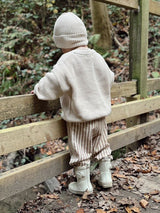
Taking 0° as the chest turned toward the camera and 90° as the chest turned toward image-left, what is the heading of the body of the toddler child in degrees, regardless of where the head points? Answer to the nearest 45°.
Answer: approximately 135°

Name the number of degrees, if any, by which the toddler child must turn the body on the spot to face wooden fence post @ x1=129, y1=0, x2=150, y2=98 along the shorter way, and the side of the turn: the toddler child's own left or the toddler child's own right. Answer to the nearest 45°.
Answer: approximately 90° to the toddler child's own right

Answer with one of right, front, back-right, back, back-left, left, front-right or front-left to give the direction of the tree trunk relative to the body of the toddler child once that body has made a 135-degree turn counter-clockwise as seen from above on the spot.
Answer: back
